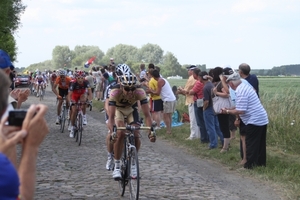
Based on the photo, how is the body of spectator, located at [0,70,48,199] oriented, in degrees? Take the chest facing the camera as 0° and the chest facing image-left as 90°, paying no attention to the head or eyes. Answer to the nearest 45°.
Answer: approximately 225°

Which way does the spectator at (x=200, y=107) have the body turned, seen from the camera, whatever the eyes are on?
to the viewer's left

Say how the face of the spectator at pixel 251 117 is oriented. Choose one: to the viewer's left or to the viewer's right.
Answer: to the viewer's left

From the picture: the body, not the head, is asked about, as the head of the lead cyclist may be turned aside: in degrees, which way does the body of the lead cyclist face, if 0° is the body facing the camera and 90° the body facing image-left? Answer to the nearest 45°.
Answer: approximately 0°

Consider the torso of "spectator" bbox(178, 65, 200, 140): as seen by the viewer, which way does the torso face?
to the viewer's left

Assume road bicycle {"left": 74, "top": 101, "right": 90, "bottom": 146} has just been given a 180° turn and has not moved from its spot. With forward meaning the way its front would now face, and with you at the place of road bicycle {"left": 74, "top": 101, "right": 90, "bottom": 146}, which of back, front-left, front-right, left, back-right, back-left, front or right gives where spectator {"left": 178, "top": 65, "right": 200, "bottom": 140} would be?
right

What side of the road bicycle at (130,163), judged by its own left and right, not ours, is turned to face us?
front

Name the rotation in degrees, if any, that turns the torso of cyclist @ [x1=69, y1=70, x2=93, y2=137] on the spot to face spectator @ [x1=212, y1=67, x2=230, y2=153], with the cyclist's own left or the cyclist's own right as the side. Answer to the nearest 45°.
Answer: approximately 45° to the cyclist's own left

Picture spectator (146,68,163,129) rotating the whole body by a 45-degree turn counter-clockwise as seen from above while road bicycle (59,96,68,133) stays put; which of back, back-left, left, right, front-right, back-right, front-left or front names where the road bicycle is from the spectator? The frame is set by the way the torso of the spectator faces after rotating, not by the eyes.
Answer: front-right

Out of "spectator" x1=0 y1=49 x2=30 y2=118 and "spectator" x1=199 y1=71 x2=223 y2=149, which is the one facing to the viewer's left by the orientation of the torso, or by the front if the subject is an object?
"spectator" x1=199 y1=71 x2=223 y2=149

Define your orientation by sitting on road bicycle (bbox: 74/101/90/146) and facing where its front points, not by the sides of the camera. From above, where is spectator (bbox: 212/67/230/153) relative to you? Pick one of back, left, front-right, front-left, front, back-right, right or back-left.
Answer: front-left

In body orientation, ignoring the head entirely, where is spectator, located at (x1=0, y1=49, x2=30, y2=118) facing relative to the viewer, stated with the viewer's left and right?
facing to the right of the viewer

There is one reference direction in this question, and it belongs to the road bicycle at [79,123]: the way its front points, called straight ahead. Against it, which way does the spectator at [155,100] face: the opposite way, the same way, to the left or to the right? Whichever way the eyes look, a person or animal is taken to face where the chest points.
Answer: to the right

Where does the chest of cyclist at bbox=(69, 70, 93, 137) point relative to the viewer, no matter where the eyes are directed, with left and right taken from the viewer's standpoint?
facing the viewer

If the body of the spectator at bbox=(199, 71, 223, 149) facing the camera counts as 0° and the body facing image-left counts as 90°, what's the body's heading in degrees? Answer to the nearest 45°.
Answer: approximately 90°
